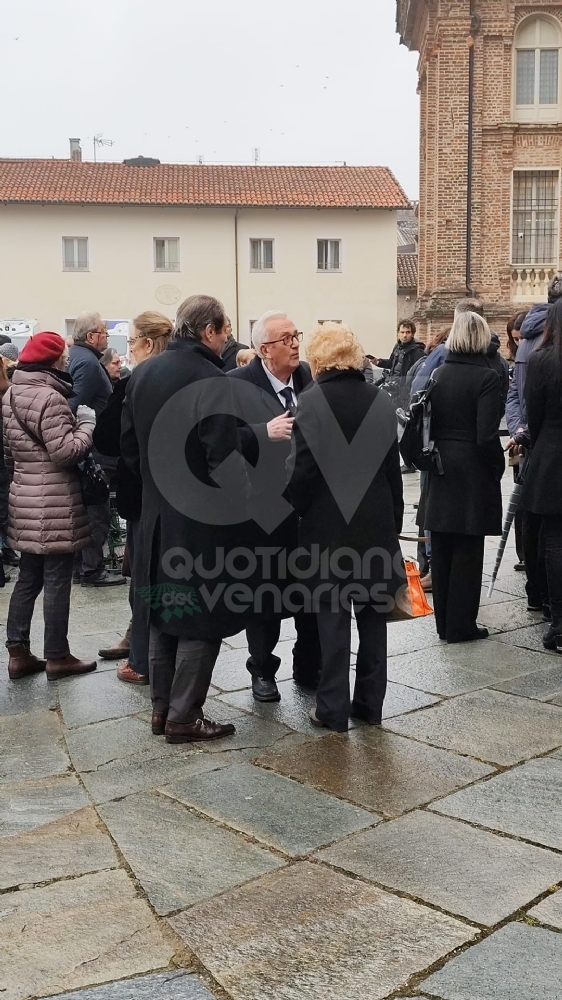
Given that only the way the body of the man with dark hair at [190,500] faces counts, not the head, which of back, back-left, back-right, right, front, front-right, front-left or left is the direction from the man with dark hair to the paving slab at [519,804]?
right

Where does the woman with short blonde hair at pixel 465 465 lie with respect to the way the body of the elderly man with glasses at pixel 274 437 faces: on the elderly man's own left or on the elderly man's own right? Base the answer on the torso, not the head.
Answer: on the elderly man's own left

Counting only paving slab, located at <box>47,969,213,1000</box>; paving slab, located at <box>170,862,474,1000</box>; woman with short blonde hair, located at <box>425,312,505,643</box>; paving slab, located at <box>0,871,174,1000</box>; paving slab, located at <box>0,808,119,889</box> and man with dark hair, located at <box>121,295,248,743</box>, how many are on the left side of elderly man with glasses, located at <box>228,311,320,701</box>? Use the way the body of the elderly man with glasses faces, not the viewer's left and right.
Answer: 1

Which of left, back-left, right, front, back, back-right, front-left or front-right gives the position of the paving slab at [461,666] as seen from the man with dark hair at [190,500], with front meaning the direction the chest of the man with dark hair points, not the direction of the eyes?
front

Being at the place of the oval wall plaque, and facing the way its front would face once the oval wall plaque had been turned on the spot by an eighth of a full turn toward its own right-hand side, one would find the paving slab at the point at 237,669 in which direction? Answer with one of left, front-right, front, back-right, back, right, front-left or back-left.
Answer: front-left

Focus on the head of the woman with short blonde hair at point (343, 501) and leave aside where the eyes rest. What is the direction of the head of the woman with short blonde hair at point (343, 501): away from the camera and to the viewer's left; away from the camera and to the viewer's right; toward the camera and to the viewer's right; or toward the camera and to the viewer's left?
away from the camera and to the viewer's left

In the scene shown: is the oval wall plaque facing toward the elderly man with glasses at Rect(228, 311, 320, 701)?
yes

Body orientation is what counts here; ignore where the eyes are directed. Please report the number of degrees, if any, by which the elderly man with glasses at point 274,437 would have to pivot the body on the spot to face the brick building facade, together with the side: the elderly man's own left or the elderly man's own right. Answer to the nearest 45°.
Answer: approximately 135° to the elderly man's own left

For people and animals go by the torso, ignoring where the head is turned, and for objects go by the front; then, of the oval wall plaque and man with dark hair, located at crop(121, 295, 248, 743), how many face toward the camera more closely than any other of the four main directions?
1

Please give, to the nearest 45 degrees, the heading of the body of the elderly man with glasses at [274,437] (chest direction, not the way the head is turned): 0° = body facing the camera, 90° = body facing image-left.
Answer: approximately 315°

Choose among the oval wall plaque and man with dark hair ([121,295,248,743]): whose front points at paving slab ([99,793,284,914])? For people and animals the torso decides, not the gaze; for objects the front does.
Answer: the oval wall plaque

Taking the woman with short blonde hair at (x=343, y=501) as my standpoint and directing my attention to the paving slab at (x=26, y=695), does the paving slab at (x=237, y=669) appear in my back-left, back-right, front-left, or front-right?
front-right

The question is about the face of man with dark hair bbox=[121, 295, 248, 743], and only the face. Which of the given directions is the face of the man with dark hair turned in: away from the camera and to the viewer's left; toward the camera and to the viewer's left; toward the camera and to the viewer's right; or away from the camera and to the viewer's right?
away from the camera and to the viewer's right

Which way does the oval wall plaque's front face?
toward the camera
